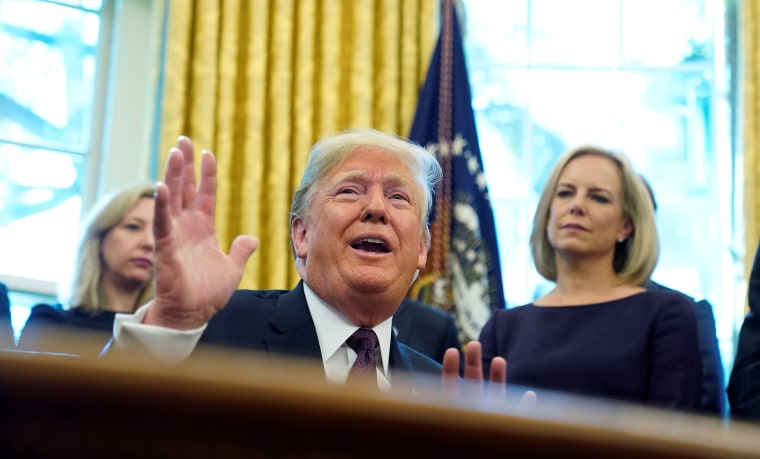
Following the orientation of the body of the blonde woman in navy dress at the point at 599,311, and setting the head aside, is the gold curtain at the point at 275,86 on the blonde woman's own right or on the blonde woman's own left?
on the blonde woman's own right

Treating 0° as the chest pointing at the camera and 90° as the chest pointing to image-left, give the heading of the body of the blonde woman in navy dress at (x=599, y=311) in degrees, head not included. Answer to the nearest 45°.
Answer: approximately 45°

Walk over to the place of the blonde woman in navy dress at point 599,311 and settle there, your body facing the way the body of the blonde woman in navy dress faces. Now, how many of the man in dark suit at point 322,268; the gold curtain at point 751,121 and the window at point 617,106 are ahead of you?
1

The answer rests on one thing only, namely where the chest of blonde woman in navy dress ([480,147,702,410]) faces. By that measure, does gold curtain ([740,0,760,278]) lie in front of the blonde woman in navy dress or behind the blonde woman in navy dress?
behind

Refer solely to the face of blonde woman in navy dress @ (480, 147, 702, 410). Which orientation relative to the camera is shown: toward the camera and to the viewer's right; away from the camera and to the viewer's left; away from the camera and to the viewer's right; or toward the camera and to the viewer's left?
toward the camera and to the viewer's left

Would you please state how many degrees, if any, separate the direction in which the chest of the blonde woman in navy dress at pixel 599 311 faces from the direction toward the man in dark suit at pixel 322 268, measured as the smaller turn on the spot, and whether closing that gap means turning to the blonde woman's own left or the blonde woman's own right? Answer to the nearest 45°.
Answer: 0° — they already face them

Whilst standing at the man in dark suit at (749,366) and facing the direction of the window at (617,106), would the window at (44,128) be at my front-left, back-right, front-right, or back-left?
front-left

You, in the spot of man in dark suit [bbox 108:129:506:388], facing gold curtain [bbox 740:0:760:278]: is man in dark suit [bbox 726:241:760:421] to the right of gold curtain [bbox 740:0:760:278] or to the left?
right

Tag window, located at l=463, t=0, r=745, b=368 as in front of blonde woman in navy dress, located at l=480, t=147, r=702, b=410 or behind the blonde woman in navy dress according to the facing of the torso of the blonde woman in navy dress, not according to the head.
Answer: behind

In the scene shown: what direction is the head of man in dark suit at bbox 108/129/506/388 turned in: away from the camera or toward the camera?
toward the camera

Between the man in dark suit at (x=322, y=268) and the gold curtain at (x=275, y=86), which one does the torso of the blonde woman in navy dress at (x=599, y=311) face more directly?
the man in dark suit

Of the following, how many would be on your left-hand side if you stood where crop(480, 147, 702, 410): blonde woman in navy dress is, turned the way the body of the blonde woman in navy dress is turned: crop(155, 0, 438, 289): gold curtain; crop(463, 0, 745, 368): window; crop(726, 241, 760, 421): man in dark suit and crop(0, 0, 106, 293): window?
1
